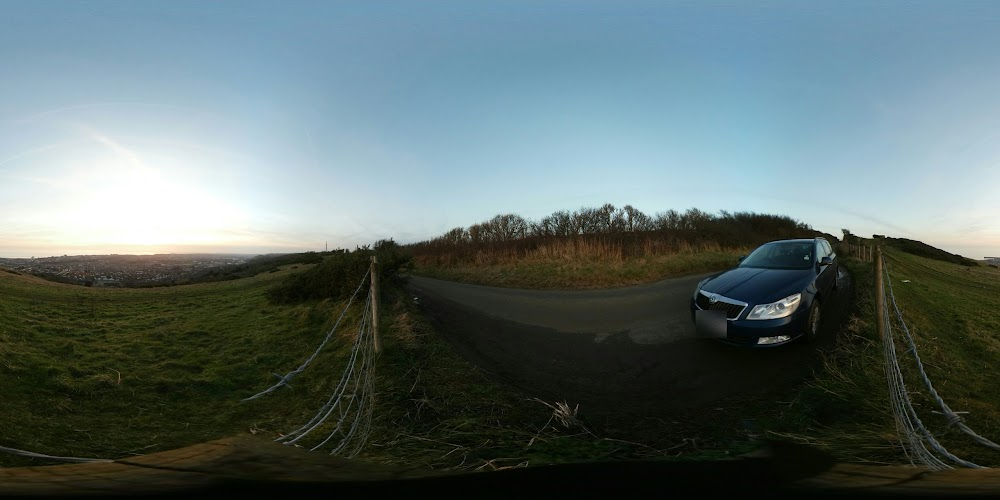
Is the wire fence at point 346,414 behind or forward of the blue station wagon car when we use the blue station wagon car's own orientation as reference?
forward

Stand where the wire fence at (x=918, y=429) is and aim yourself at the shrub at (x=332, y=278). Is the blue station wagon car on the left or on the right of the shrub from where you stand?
right

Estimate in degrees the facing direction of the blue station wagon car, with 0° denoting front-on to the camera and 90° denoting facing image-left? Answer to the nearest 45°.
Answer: approximately 45°

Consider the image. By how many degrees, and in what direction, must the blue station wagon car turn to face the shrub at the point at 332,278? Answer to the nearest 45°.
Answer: approximately 45° to its right

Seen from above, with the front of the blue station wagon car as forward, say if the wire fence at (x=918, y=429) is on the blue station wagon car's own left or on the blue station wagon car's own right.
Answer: on the blue station wagon car's own left
